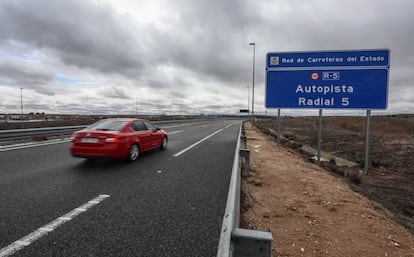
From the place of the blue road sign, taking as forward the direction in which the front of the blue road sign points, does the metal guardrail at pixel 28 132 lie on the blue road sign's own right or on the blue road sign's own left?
on the blue road sign's own right

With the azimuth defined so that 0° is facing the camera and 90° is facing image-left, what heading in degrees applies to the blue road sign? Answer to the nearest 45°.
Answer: approximately 0°

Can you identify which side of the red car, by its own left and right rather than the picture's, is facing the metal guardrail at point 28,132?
left

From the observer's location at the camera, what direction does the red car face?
facing away from the viewer and to the right of the viewer
